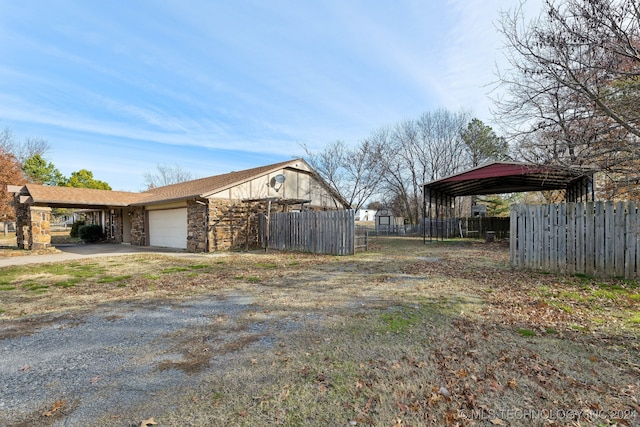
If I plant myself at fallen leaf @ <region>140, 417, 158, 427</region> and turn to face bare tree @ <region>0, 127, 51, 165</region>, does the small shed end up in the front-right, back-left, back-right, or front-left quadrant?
front-right

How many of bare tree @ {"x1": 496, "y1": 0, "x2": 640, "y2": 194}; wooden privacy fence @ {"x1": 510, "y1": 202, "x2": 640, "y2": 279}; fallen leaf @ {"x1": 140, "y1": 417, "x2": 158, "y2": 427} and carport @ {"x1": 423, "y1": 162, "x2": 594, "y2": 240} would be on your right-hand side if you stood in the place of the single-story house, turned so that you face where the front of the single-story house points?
0

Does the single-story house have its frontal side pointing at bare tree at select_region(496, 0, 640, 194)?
no

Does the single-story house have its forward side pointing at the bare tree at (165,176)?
no

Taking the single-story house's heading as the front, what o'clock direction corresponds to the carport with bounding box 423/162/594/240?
The carport is roughly at 8 o'clock from the single-story house.

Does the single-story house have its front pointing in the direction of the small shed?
no

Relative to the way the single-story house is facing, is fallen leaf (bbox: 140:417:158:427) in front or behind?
in front

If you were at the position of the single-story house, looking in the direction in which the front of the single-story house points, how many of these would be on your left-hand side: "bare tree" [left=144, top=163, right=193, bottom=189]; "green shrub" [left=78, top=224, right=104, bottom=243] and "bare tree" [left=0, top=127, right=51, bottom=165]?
0

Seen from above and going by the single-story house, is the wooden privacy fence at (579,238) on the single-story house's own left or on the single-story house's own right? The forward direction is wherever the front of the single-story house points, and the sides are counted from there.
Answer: on the single-story house's own left

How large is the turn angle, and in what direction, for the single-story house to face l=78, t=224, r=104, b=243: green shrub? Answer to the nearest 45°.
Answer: approximately 90° to its right

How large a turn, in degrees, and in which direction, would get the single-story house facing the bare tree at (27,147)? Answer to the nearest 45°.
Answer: approximately 90° to its right
